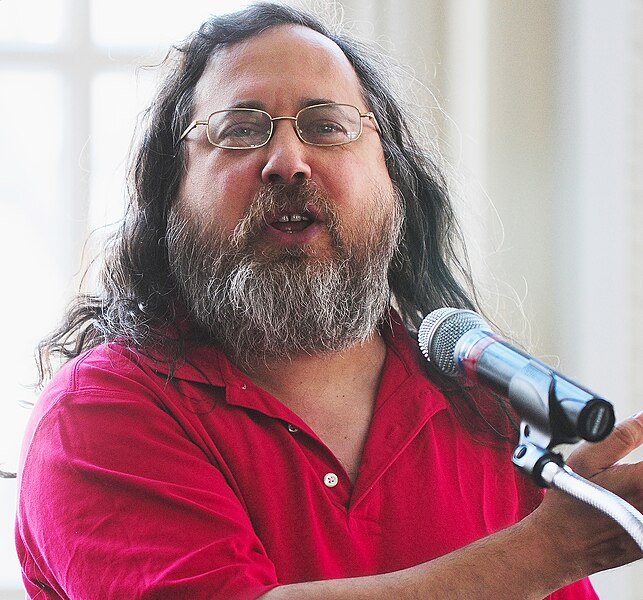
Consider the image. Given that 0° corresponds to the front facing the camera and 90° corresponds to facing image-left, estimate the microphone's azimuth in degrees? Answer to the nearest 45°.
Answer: approximately 135°

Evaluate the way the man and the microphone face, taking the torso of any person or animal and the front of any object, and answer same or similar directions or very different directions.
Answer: very different directions

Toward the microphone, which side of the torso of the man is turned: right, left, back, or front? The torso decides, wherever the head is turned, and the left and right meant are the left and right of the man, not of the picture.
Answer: front

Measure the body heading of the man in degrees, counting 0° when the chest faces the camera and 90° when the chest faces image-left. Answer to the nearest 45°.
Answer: approximately 315°

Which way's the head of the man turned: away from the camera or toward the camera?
toward the camera
